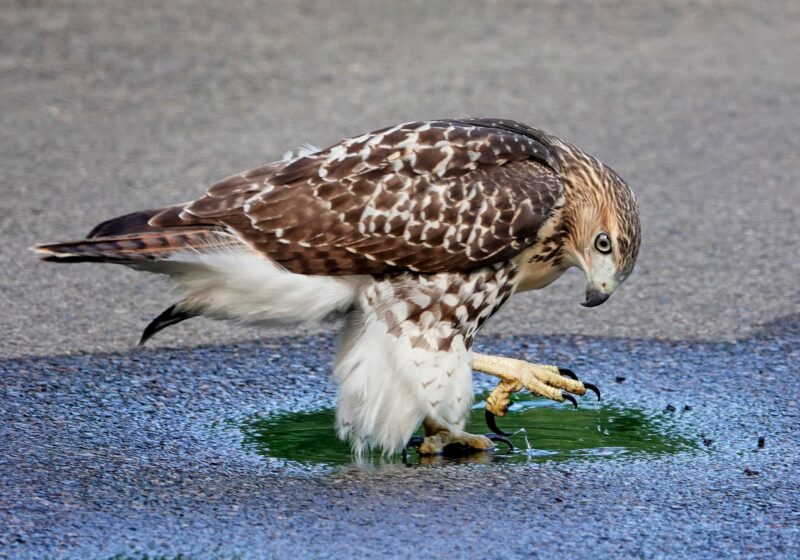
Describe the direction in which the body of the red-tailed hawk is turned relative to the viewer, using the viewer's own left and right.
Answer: facing to the right of the viewer
